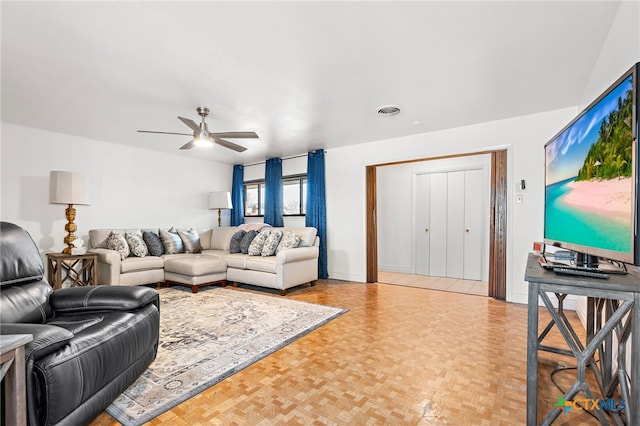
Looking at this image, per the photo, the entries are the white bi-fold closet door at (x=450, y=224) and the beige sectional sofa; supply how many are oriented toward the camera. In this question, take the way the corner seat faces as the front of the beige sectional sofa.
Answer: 2

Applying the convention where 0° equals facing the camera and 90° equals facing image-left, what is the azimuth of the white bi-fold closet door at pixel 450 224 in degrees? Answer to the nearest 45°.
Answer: approximately 0°

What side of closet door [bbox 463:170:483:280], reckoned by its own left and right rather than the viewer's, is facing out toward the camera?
front

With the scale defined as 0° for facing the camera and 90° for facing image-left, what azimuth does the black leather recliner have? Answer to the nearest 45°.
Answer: approximately 315°

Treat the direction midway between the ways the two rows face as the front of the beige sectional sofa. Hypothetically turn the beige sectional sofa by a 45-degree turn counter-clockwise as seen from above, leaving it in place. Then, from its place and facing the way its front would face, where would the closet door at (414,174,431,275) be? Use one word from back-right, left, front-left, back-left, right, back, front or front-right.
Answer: front-left

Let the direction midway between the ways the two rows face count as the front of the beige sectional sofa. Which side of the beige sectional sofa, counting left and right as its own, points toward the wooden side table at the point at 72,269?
right

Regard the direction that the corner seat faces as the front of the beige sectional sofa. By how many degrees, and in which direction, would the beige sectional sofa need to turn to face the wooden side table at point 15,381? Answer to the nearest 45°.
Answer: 0° — it already faces it

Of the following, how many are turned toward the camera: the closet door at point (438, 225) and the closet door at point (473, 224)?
2

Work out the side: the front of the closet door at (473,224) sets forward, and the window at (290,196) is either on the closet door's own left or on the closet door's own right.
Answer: on the closet door's own right

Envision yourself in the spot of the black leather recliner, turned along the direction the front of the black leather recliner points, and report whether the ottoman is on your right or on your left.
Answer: on your left

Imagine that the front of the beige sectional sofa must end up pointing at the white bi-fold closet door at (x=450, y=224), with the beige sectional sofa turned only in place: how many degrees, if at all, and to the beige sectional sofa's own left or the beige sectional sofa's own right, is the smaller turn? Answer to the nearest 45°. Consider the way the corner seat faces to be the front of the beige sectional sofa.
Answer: approximately 90° to the beige sectional sofa's own left

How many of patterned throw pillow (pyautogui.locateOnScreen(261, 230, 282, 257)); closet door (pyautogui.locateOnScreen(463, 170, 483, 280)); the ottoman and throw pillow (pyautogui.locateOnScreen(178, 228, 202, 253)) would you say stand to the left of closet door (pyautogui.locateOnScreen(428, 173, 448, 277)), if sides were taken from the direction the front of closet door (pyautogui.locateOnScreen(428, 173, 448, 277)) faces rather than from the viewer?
1

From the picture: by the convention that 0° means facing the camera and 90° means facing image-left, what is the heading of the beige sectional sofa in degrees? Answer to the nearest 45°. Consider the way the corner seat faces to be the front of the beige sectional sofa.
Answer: approximately 0°

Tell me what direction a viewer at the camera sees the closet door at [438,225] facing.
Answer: facing the viewer

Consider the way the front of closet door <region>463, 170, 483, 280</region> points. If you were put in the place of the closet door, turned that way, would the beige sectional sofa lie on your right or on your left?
on your right

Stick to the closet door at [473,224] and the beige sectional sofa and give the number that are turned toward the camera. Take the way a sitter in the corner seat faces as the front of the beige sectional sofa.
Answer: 2

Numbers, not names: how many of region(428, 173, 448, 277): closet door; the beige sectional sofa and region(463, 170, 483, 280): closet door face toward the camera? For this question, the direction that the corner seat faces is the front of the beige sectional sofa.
3

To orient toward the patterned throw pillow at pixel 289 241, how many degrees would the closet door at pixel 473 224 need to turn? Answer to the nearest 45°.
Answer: approximately 45° to its right

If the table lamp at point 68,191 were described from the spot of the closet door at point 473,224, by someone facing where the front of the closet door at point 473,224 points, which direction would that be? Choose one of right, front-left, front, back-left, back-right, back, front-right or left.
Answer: front-right
